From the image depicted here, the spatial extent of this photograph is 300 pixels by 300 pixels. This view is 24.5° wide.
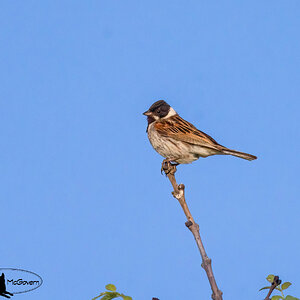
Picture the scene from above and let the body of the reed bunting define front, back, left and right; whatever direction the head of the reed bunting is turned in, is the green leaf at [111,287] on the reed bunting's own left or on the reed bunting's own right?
on the reed bunting's own left

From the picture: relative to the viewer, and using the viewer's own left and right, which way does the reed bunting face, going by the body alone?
facing to the left of the viewer

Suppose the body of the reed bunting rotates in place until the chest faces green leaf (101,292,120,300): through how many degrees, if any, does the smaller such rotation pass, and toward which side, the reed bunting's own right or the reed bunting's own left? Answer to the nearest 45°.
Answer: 0° — it already faces it
